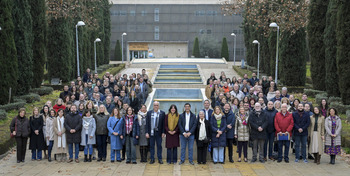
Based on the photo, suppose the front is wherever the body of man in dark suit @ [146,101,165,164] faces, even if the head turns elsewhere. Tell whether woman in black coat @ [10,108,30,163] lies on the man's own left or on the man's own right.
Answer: on the man's own right

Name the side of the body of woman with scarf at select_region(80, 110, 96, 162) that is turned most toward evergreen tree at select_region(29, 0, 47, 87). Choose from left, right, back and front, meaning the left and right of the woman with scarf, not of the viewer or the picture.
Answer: back

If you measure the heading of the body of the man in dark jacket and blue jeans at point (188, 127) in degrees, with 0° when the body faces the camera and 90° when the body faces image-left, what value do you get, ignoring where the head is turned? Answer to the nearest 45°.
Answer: approximately 0°

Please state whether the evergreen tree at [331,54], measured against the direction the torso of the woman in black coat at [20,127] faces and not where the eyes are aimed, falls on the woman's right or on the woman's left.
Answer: on the woman's left

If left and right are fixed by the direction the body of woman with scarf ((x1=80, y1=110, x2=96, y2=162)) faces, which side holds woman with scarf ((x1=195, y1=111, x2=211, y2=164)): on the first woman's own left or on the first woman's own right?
on the first woman's own left

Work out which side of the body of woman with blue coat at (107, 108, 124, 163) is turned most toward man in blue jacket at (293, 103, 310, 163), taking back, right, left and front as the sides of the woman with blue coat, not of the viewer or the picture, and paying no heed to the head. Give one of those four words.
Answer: left
